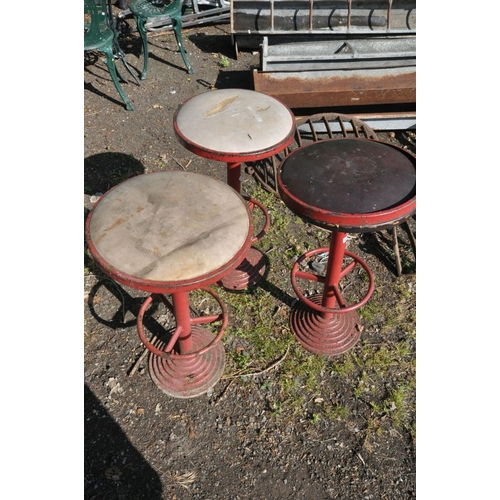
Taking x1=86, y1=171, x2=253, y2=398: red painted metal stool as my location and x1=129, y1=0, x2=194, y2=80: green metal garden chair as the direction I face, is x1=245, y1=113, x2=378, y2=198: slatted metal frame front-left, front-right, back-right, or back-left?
front-right
